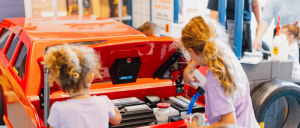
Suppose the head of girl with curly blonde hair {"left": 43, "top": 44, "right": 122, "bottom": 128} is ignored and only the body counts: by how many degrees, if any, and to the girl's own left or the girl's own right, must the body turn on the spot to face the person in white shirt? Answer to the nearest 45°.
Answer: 0° — they already face them

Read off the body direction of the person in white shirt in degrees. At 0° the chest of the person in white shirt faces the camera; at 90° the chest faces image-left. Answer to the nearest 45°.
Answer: approximately 90°

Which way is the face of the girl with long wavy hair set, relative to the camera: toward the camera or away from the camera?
away from the camera

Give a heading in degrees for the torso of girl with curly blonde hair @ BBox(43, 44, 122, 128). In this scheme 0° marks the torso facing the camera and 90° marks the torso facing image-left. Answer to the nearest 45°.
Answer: approximately 225°

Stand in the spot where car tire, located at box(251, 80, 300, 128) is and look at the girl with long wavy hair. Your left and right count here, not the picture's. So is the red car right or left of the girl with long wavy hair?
right

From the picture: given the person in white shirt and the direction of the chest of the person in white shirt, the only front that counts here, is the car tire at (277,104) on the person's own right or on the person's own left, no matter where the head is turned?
on the person's own left
